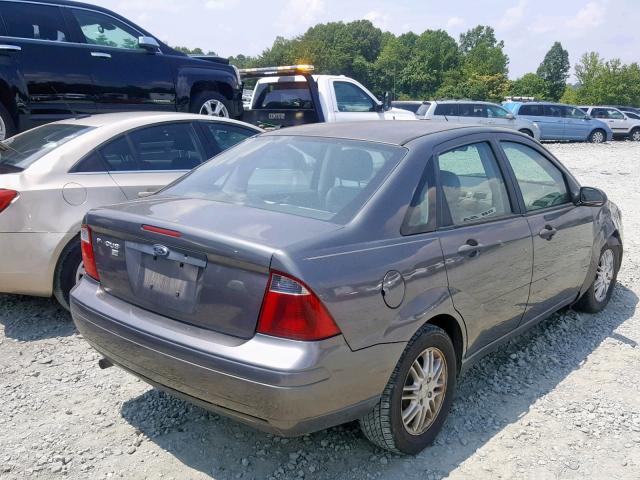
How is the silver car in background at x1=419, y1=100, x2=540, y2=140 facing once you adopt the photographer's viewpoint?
facing to the right of the viewer

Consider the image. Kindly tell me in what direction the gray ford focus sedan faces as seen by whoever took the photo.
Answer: facing away from the viewer and to the right of the viewer

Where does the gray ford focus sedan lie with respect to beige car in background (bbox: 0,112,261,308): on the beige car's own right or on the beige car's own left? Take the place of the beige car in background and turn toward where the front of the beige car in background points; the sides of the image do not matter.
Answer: on the beige car's own right

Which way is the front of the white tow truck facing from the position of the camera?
facing away from the viewer and to the right of the viewer

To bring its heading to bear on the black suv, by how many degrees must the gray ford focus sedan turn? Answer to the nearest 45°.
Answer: approximately 90° to its left

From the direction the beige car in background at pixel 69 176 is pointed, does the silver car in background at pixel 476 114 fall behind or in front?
in front

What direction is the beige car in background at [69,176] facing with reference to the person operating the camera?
facing away from the viewer and to the right of the viewer

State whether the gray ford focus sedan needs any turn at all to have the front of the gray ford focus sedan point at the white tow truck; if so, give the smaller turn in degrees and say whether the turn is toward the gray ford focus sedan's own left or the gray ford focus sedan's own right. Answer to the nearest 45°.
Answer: approximately 45° to the gray ford focus sedan's own left
